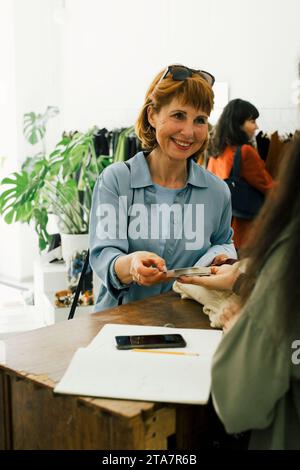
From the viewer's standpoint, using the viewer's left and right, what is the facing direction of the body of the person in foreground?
facing away from the viewer and to the left of the viewer

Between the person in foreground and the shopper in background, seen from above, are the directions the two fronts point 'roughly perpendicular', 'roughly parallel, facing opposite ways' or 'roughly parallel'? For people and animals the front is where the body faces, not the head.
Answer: roughly perpendicular

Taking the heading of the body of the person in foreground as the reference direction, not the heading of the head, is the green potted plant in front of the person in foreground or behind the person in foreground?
in front

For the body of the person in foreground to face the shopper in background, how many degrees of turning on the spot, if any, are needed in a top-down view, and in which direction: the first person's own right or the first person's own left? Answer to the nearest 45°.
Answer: approximately 45° to the first person's own right

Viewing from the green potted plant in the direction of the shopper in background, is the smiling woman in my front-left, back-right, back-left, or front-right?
front-right

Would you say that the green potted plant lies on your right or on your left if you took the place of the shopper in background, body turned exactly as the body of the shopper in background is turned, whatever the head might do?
on your left

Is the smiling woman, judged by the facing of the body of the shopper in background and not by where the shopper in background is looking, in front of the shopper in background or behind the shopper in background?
behind

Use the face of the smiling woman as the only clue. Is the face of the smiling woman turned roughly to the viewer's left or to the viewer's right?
to the viewer's right

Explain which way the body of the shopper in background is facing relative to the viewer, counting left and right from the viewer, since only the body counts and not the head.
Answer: facing away from the viewer and to the right of the viewer

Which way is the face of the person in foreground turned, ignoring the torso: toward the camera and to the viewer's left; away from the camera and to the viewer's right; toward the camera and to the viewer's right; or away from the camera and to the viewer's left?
away from the camera and to the viewer's left

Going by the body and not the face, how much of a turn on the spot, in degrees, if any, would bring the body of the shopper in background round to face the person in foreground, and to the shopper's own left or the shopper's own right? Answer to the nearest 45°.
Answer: approximately 135° to the shopper's own right

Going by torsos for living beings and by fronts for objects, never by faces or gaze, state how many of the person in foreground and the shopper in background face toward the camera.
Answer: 0

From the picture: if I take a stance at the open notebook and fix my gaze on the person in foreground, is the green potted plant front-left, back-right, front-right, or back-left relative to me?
back-left

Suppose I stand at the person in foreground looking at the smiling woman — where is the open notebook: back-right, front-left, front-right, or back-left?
front-left
